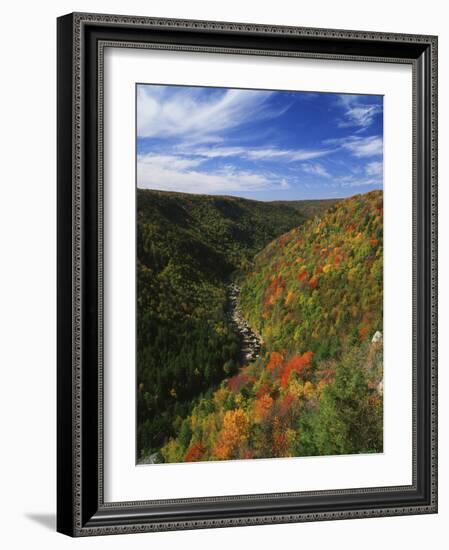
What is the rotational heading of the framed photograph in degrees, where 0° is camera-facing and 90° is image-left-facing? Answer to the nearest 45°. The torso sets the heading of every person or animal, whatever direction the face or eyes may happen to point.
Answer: approximately 315°
